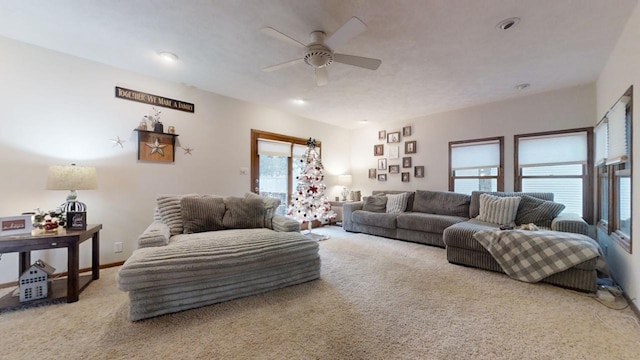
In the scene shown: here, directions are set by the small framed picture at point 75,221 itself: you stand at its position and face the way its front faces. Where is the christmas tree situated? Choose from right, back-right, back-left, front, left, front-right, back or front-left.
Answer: left

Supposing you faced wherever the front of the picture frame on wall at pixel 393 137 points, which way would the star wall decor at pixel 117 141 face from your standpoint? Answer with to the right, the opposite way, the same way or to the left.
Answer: to the left

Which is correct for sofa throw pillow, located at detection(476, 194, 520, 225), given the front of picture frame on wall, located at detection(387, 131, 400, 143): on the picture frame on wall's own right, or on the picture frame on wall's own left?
on the picture frame on wall's own left

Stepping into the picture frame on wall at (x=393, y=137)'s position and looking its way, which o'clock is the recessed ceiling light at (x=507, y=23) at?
The recessed ceiling light is roughly at 10 o'clock from the picture frame on wall.

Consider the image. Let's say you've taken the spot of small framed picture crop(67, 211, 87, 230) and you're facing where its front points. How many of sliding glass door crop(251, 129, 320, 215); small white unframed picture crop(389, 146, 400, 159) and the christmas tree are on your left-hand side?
3

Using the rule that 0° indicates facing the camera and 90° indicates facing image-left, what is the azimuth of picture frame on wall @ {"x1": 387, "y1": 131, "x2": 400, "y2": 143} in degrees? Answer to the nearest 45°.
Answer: approximately 45°

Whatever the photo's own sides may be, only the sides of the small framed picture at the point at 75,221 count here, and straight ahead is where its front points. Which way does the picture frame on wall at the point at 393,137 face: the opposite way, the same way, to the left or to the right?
to the right

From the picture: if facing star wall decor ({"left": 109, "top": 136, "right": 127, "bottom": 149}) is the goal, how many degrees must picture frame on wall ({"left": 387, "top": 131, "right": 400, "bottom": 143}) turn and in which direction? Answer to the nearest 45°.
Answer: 0° — it already faces it

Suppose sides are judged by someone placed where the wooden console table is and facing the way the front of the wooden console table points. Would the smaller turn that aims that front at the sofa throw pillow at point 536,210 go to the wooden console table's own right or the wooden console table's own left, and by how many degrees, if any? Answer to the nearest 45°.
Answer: approximately 45° to the wooden console table's own left
